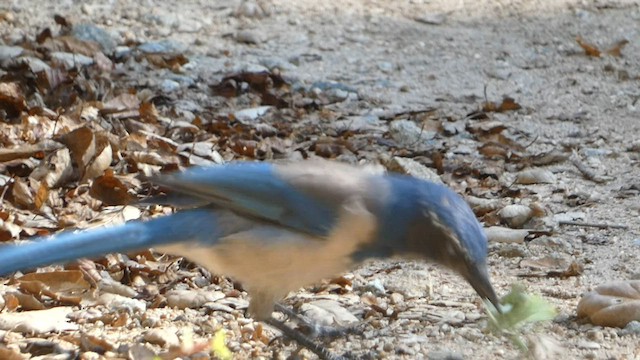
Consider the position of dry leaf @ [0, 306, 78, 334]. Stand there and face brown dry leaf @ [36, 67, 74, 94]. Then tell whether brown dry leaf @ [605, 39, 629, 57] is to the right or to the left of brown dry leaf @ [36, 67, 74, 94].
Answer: right

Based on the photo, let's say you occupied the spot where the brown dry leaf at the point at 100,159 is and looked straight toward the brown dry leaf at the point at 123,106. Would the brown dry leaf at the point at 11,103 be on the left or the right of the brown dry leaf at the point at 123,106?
left

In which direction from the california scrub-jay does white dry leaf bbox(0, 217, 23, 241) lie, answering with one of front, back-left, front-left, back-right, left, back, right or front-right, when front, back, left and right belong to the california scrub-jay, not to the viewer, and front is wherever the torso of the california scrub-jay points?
back-left

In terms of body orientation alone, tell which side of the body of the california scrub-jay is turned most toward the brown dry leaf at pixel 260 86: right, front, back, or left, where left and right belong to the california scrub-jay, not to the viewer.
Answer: left

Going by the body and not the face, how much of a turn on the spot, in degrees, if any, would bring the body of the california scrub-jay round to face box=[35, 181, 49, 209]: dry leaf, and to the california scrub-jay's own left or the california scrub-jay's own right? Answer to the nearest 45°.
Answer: approximately 135° to the california scrub-jay's own left

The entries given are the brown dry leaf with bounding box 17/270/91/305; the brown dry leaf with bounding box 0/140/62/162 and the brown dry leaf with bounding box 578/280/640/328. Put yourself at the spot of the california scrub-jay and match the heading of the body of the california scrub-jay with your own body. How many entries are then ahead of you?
1

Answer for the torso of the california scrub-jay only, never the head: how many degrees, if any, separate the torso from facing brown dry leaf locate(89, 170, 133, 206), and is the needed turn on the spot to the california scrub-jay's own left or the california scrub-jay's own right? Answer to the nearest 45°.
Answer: approximately 135° to the california scrub-jay's own left

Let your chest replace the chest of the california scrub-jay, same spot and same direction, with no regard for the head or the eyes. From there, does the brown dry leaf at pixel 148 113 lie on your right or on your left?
on your left

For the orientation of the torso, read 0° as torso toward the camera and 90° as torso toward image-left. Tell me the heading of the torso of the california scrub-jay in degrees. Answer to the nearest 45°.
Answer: approximately 270°

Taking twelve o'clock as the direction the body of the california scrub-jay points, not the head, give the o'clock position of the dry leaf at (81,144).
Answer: The dry leaf is roughly at 8 o'clock from the california scrub-jay.

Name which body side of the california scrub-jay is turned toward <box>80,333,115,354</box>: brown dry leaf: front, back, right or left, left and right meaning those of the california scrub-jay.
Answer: back

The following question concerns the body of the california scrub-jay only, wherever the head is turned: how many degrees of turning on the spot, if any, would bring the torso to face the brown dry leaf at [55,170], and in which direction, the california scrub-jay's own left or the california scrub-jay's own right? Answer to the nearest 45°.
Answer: approximately 135° to the california scrub-jay's own left
